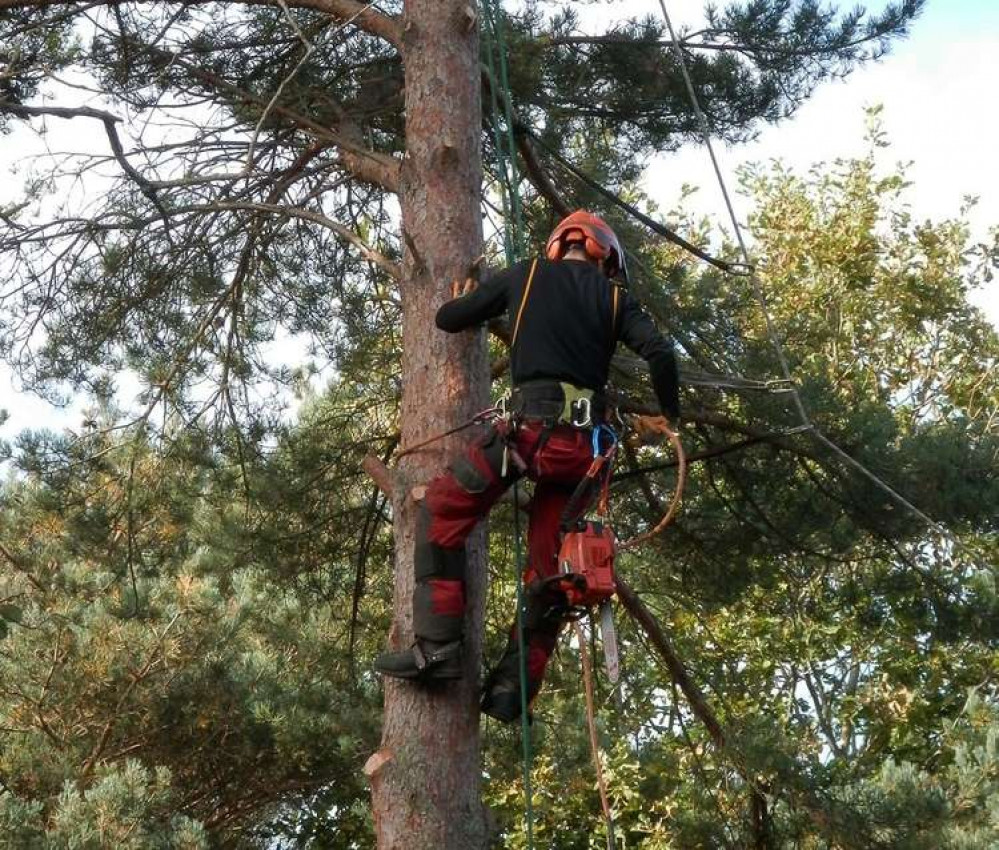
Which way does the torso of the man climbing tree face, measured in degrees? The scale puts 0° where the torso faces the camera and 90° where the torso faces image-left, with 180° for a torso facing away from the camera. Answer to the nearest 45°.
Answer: approximately 180°

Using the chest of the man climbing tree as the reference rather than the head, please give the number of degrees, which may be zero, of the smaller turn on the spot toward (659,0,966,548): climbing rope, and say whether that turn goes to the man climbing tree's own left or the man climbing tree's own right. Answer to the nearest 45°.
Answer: approximately 45° to the man climbing tree's own right
